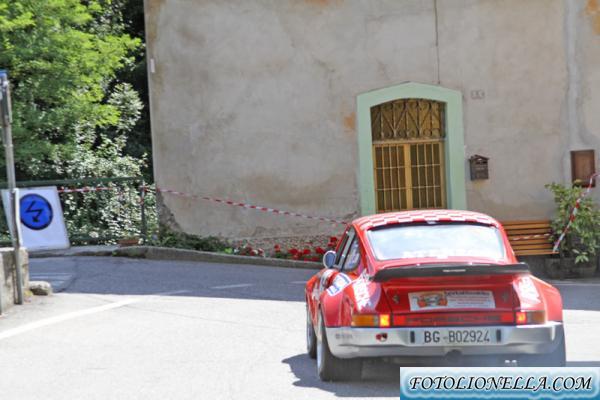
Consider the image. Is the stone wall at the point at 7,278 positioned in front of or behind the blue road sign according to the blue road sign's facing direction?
in front

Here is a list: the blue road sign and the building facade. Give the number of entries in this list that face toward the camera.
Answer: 2

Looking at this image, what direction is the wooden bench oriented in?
toward the camera

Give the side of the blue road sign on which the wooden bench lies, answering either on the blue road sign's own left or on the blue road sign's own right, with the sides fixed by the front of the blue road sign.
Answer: on the blue road sign's own left

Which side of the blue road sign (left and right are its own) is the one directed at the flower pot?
left

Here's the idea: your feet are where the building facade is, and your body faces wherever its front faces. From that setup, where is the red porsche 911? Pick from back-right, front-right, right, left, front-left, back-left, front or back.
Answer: front

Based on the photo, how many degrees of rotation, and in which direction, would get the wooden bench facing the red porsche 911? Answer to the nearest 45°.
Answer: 0° — it already faces it

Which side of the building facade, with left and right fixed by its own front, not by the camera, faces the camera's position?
front

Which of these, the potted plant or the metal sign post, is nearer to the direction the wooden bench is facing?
the metal sign post

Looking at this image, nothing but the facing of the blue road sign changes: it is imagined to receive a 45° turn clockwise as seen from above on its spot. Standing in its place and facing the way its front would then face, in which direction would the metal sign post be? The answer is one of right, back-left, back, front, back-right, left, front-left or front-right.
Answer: front-left

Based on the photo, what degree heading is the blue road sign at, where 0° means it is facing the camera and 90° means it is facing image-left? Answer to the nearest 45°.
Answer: approximately 0°
